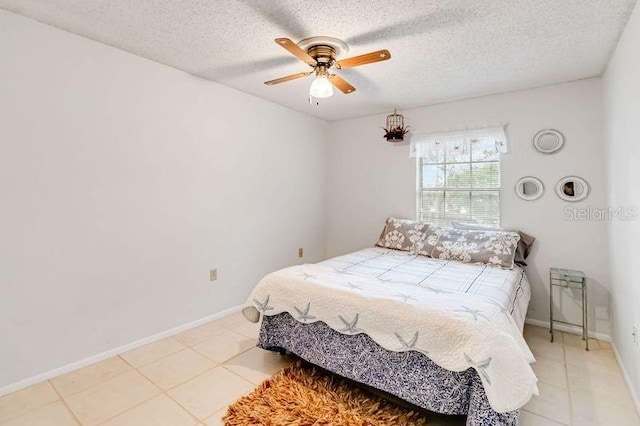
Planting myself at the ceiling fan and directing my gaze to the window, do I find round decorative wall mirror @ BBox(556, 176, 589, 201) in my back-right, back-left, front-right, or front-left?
front-right

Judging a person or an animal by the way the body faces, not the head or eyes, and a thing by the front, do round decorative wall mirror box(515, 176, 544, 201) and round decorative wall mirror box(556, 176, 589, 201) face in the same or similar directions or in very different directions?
same or similar directions

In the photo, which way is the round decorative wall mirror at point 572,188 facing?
toward the camera

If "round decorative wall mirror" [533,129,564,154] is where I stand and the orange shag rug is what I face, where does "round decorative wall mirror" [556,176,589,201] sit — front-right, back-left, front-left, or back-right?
back-left

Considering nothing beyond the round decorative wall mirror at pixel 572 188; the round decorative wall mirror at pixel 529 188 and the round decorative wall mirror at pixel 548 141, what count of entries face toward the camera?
3

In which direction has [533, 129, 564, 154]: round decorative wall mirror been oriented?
toward the camera

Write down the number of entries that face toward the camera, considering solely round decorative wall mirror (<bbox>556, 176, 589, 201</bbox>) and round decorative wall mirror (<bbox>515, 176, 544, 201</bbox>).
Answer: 2

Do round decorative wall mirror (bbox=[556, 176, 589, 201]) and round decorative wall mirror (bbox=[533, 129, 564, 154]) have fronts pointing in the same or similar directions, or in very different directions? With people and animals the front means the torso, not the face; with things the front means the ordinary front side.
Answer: same or similar directions

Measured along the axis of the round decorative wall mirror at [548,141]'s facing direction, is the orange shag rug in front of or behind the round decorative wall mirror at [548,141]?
in front

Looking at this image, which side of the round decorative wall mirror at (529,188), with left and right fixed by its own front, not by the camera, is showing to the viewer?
front

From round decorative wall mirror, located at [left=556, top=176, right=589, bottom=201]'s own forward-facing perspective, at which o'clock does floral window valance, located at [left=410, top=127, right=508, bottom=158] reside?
The floral window valance is roughly at 3 o'clock from the round decorative wall mirror.
